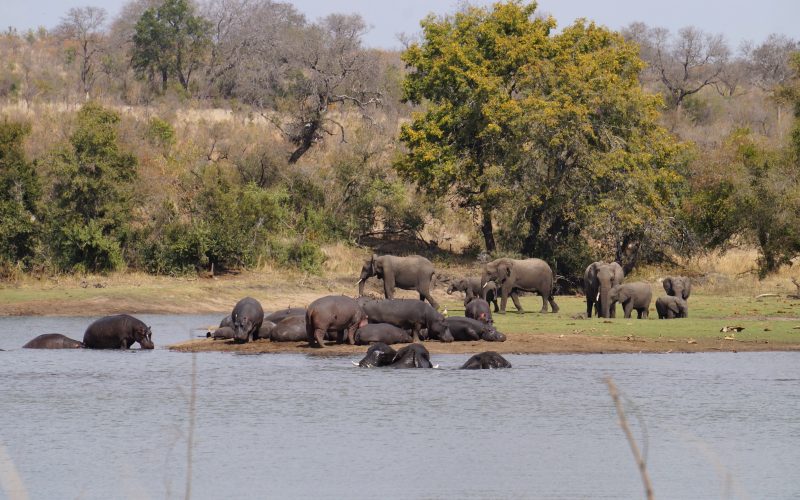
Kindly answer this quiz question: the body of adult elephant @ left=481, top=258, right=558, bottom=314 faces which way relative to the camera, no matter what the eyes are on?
to the viewer's left

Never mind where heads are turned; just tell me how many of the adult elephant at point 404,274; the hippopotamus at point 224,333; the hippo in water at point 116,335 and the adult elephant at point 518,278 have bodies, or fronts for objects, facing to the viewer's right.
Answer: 1

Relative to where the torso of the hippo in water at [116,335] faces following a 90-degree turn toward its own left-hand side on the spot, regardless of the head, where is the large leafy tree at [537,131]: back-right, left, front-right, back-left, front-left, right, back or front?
front-right

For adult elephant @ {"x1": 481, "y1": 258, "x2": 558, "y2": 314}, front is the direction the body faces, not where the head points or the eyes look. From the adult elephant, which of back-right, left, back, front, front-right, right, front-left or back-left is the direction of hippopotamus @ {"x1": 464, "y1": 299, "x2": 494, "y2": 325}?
left

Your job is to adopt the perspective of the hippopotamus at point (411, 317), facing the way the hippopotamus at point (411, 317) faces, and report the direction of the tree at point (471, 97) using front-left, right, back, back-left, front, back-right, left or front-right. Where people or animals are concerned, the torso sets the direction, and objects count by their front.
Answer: left

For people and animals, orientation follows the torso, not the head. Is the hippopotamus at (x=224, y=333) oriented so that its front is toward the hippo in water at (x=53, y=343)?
yes

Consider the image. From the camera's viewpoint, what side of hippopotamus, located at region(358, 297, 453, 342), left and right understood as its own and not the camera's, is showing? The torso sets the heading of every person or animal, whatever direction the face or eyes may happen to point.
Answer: right

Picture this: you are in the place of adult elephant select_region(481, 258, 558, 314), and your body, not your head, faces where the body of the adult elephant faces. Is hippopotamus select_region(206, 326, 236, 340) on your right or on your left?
on your left

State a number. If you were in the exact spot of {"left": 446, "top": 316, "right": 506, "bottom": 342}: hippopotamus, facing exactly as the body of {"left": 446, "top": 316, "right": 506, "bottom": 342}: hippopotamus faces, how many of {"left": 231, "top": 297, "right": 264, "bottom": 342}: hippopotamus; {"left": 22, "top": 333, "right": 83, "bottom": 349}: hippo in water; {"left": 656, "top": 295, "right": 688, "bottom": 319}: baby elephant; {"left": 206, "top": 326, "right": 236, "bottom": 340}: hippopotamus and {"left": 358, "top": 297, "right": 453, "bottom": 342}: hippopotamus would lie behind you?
4

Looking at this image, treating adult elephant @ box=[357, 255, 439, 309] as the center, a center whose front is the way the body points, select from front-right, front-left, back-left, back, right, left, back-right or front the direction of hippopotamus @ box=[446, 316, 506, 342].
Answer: left

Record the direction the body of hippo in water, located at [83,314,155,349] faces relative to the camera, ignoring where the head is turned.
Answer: to the viewer's right

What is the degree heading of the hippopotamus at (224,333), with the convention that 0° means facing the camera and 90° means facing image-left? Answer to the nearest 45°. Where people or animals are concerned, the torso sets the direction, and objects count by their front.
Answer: approximately 90°

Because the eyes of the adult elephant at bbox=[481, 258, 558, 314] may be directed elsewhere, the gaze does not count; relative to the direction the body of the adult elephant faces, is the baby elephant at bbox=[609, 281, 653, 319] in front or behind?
behind

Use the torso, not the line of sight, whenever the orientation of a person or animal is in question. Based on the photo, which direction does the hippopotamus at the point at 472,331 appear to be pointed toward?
to the viewer's right
